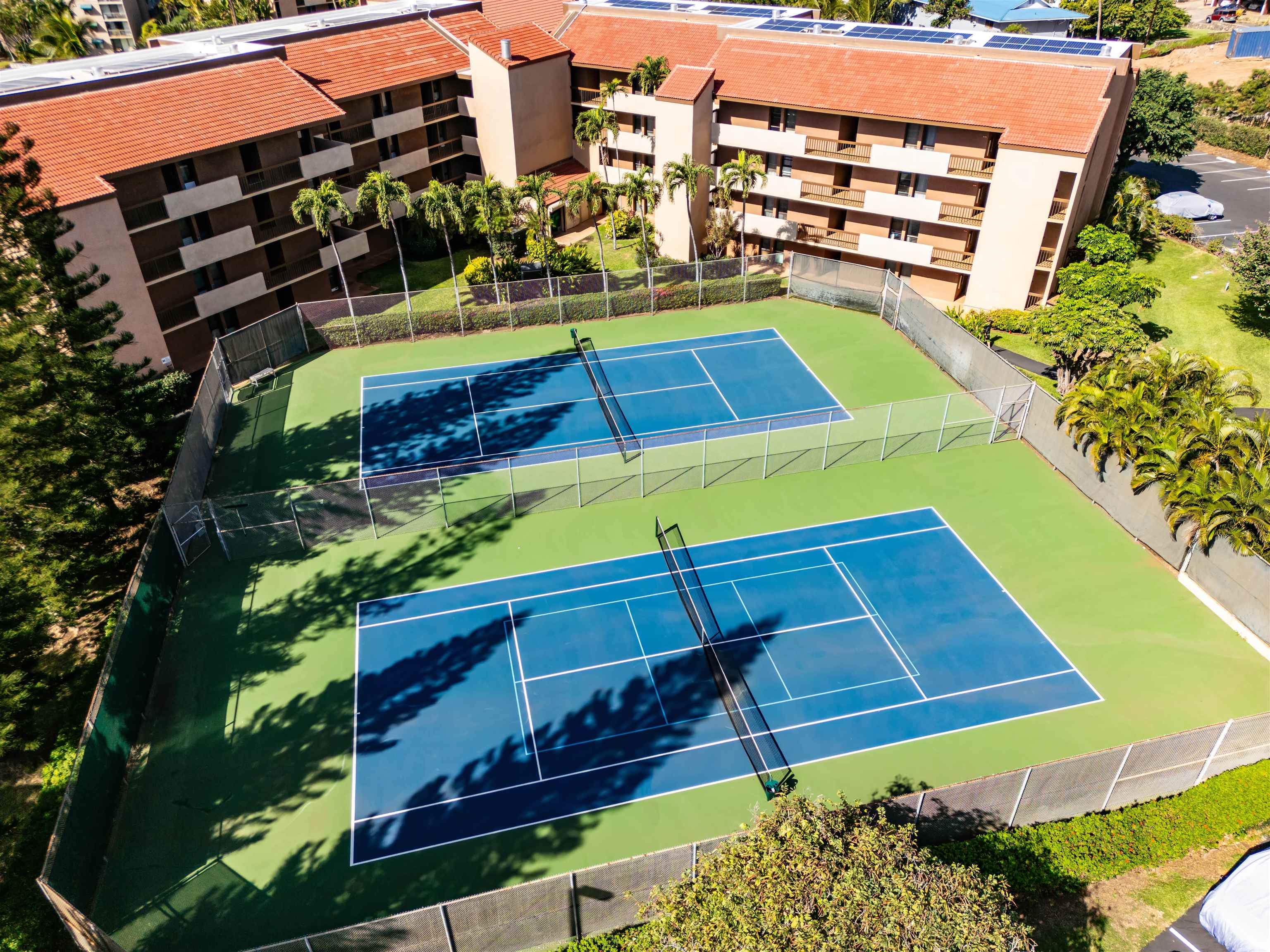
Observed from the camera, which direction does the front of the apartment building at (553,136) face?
facing the viewer

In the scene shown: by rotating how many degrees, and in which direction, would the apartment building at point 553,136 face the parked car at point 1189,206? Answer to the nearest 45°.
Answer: approximately 90° to its left

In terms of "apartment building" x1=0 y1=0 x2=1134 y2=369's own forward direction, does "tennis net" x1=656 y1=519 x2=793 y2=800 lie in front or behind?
in front

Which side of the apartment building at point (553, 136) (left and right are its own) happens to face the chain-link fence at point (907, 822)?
front

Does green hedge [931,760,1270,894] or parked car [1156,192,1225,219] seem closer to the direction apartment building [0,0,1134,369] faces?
the green hedge

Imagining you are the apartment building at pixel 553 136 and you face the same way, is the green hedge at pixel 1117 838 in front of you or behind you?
in front

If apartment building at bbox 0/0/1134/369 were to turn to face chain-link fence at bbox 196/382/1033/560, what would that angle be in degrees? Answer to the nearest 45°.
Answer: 0° — it already faces it

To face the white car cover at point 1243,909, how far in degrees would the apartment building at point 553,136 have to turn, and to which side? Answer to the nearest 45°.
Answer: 0° — it already faces it
